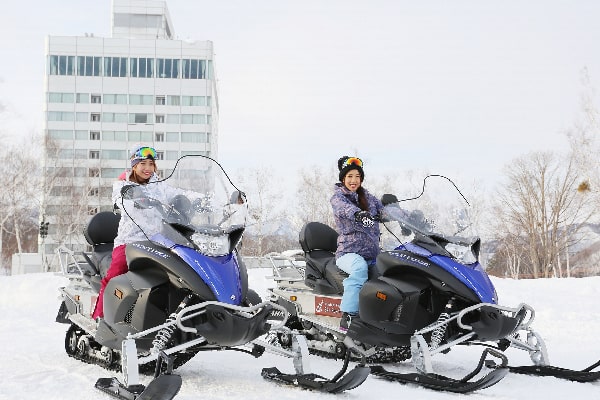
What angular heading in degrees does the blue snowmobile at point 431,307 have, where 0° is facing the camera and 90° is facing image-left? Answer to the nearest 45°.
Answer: approximately 315°

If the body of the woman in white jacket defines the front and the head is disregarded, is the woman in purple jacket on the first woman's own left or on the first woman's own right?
on the first woman's own left

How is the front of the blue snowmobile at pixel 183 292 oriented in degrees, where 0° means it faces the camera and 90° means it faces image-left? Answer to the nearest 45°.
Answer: approximately 315°
